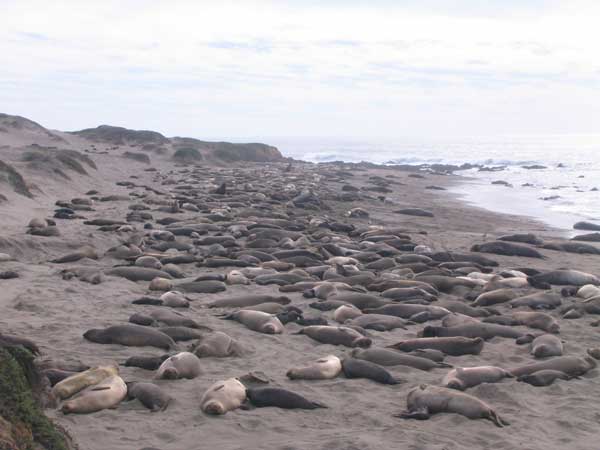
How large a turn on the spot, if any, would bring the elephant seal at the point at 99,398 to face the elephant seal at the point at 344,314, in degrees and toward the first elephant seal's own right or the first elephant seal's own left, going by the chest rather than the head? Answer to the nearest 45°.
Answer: approximately 180°

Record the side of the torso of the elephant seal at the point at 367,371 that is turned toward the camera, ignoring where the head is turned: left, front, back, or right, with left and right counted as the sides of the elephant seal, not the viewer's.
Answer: left

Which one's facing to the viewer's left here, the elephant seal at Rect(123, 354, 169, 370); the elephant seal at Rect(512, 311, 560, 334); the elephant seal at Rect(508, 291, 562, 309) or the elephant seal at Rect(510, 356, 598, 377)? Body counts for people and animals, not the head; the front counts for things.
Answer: the elephant seal at Rect(123, 354, 169, 370)

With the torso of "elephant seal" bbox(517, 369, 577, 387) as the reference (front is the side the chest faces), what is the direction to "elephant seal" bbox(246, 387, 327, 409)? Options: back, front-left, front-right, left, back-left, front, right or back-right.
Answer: front-left

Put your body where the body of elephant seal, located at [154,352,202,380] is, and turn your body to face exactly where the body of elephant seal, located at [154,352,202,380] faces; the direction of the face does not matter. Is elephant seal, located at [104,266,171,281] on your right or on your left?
on your right

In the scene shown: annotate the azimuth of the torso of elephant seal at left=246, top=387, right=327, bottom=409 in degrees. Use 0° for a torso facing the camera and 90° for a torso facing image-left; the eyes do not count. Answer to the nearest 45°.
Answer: approximately 90°

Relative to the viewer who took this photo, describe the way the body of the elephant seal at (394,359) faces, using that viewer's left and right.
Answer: facing to the left of the viewer

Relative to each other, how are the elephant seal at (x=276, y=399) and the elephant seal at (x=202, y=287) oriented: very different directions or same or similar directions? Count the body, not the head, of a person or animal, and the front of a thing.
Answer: very different directions
